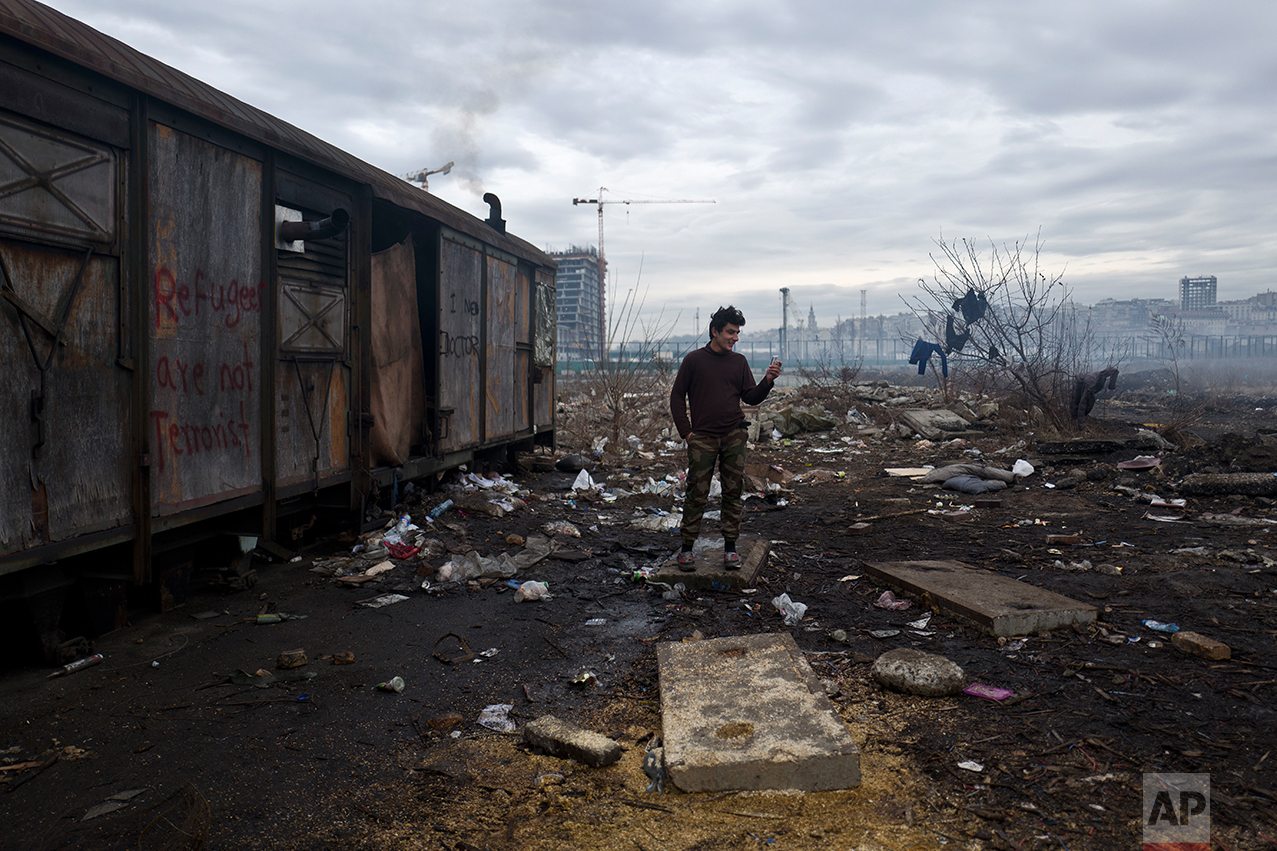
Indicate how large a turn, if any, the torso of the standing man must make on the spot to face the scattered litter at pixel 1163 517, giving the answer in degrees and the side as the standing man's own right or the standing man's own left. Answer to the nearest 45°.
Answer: approximately 135° to the standing man's own left

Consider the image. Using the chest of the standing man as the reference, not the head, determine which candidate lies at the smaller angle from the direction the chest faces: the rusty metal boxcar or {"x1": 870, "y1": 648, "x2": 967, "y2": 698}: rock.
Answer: the rock

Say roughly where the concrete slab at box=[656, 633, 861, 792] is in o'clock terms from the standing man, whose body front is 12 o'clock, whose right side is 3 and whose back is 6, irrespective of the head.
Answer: The concrete slab is roughly at 12 o'clock from the standing man.

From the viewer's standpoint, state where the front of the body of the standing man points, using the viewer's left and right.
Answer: facing the viewer

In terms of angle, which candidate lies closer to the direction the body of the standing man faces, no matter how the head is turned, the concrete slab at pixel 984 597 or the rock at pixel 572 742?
the rock

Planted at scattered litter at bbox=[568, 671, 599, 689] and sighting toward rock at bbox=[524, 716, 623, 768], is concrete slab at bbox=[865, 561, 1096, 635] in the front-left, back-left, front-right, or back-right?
back-left

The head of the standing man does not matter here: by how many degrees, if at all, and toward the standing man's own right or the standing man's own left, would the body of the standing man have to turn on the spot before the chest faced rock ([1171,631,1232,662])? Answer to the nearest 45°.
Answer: approximately 45° to the standing man's own left

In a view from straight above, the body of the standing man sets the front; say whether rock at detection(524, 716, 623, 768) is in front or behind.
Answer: in front

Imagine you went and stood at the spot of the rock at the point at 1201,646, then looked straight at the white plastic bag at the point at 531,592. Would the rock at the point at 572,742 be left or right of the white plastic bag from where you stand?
left

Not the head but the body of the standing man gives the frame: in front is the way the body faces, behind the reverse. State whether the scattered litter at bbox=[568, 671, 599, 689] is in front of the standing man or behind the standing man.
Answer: in front
